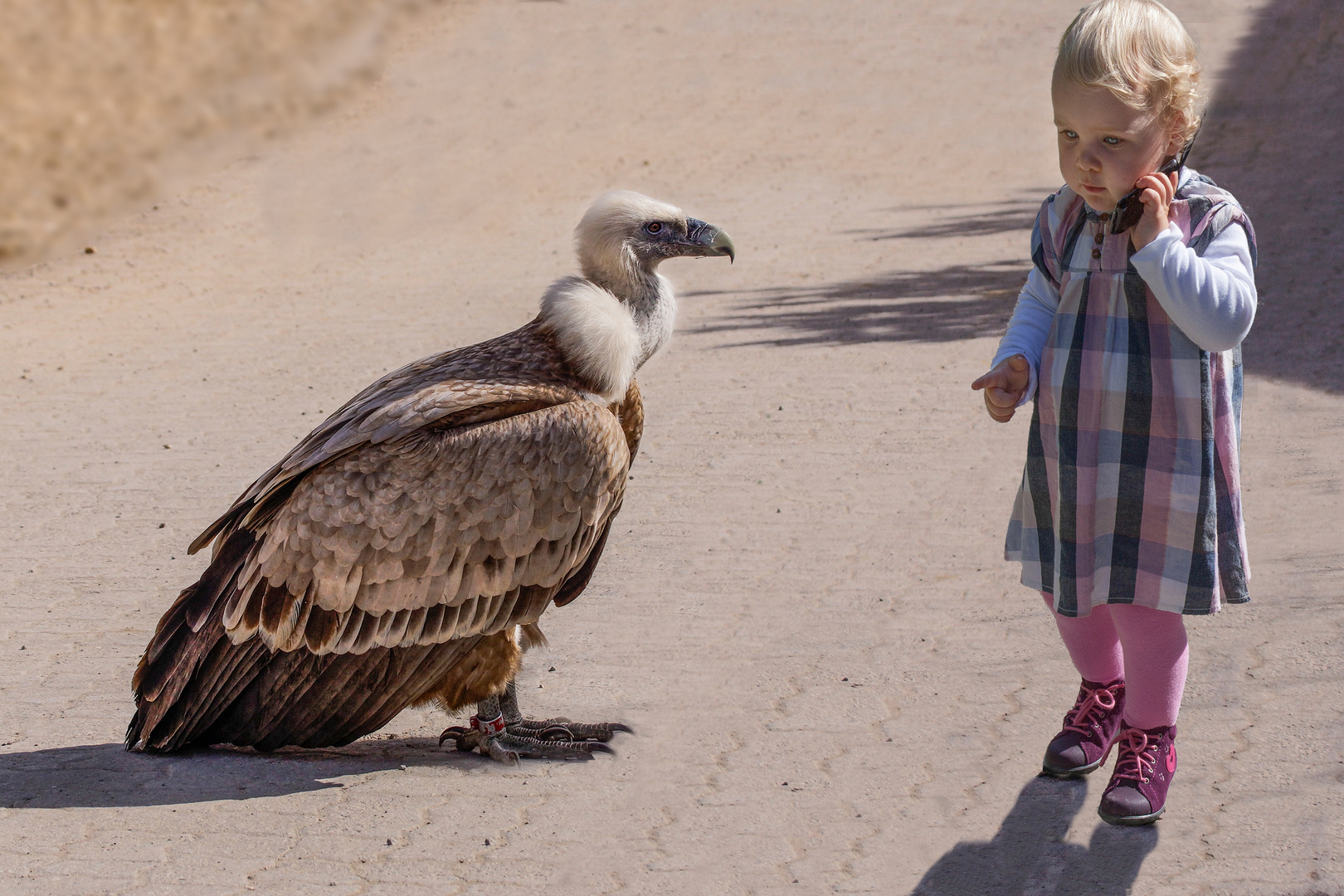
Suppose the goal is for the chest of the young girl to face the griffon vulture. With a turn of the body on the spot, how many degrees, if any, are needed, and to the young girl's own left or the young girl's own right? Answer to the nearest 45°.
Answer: approximately 45° to the young girl's own right

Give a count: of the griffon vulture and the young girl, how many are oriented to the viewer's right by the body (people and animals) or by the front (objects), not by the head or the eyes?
1

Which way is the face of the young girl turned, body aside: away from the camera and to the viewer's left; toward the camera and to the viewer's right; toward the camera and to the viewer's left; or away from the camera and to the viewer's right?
toward the camera and to the viewer's left

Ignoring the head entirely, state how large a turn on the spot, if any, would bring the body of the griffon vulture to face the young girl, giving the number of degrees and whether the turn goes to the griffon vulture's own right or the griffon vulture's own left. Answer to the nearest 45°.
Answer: approximately 45° to the griffon vulture's own right

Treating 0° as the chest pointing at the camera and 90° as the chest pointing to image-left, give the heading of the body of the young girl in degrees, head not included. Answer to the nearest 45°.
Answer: approximately 45°

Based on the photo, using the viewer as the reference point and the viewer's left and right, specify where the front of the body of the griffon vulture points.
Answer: facing to the right of the viewer
